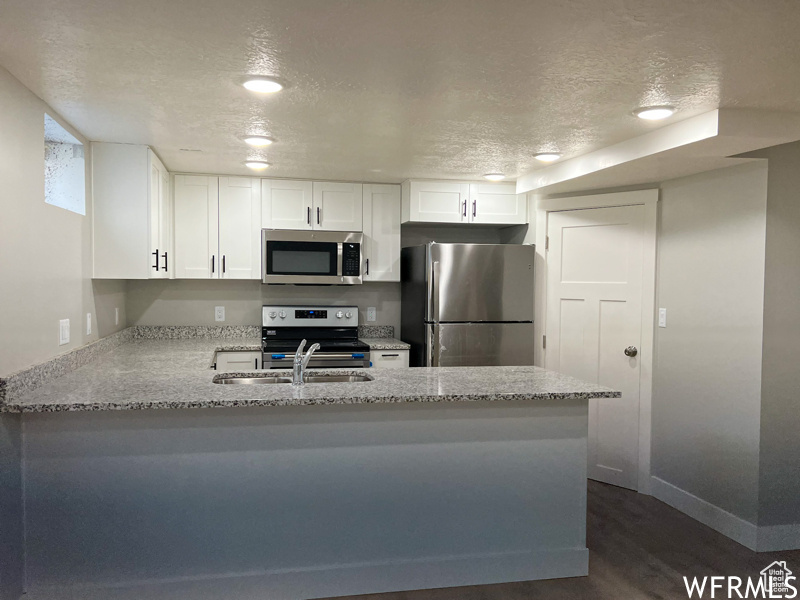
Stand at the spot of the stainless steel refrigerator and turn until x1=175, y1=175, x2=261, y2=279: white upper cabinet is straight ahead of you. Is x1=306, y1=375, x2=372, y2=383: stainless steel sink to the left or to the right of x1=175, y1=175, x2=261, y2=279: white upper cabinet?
left

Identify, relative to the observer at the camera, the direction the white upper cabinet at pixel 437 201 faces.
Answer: facing the viewer

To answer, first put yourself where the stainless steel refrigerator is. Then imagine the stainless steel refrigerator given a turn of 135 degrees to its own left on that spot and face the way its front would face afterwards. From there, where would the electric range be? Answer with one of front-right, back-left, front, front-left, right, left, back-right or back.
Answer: back-left

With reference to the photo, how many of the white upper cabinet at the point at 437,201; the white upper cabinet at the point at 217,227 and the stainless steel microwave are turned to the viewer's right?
0

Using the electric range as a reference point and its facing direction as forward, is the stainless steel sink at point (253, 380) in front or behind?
in front

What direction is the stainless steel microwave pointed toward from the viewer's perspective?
toward the camera

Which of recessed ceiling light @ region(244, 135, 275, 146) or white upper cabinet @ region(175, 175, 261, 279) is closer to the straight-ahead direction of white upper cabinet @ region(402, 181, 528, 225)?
the recessed ceiling light

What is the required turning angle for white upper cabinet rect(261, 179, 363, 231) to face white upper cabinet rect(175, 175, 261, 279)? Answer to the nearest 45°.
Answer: approximately 90° to its right
